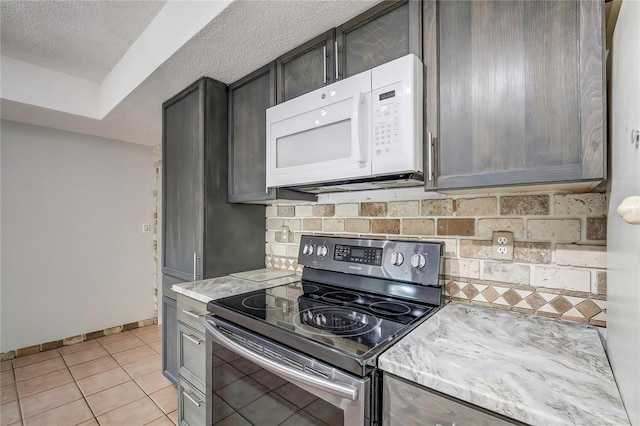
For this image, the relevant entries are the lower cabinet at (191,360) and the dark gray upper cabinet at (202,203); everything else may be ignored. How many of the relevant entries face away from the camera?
0

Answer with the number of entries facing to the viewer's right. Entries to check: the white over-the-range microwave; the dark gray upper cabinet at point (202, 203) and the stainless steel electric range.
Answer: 0

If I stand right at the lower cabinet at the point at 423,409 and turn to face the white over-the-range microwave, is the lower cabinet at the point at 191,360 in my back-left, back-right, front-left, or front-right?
front-left

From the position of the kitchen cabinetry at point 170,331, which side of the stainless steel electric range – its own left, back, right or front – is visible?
right

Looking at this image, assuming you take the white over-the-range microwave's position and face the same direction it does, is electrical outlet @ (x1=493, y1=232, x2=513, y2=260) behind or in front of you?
behind

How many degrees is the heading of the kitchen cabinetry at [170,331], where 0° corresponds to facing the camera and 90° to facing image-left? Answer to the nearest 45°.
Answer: approximately 45°

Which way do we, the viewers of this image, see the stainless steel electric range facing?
facing the viewer and to the left of the viewer

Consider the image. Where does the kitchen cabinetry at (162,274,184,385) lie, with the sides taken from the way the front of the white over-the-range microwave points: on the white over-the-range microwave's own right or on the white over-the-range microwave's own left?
on the white over-the-range microwave's own right

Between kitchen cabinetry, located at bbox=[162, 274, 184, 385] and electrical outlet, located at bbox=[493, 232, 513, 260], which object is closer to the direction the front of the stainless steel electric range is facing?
the kitchen cabinetry
